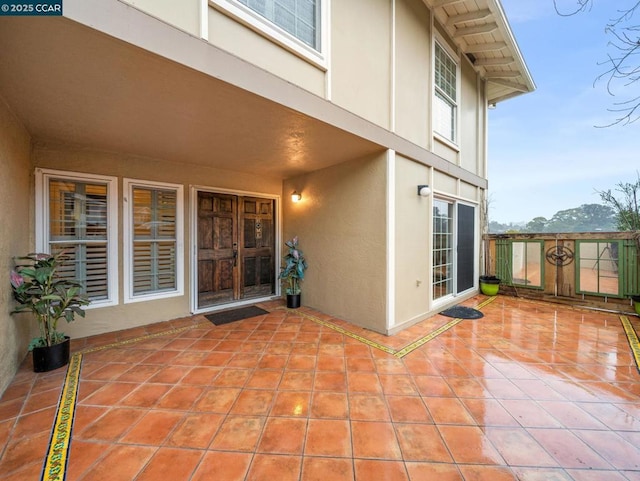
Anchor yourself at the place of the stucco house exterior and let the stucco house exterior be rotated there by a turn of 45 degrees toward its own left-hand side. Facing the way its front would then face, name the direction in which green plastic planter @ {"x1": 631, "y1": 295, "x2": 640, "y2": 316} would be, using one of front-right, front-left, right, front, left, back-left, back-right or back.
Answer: front

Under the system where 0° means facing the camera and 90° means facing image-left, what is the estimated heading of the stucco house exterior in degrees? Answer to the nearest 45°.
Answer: approximately 315°

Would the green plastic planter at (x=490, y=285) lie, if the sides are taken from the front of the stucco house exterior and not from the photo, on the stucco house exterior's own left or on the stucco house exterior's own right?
on the stucco house exterior's own left
